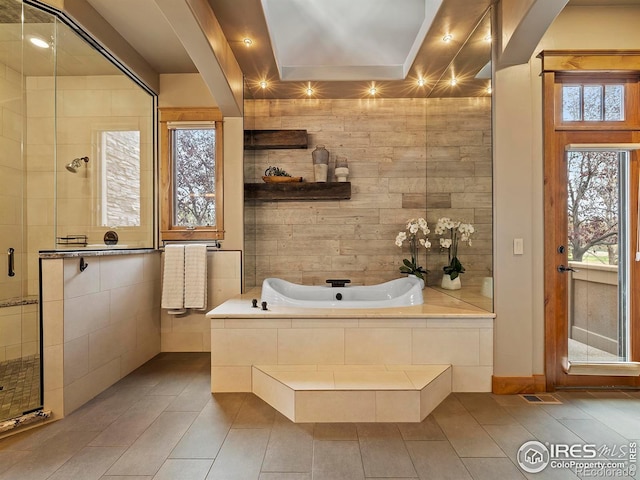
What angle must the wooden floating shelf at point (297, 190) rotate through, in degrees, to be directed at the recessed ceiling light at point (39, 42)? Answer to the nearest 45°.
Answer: approximately 90° to its right

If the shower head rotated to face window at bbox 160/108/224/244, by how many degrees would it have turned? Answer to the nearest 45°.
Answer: approximately 135° to its left

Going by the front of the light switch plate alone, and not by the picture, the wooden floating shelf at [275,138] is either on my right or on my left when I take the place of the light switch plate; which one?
on my right

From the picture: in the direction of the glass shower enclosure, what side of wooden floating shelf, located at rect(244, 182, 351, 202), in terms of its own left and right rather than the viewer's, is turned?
right

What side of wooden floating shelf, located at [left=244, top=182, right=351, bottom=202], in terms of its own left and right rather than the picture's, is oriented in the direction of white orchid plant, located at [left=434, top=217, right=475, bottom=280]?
left

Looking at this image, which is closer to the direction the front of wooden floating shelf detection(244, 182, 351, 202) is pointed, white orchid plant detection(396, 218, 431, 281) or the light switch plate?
the light switch plate

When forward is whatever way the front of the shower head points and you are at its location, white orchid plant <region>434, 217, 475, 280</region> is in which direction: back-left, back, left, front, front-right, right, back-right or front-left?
left

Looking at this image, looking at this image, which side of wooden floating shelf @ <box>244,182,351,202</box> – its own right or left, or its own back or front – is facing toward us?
front
